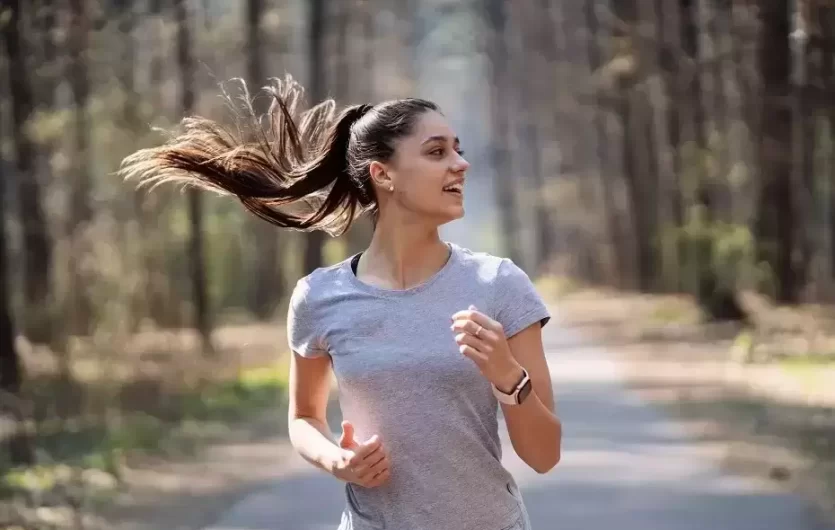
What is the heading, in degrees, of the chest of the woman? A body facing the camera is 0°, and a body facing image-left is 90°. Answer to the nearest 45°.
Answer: approximately 0°
